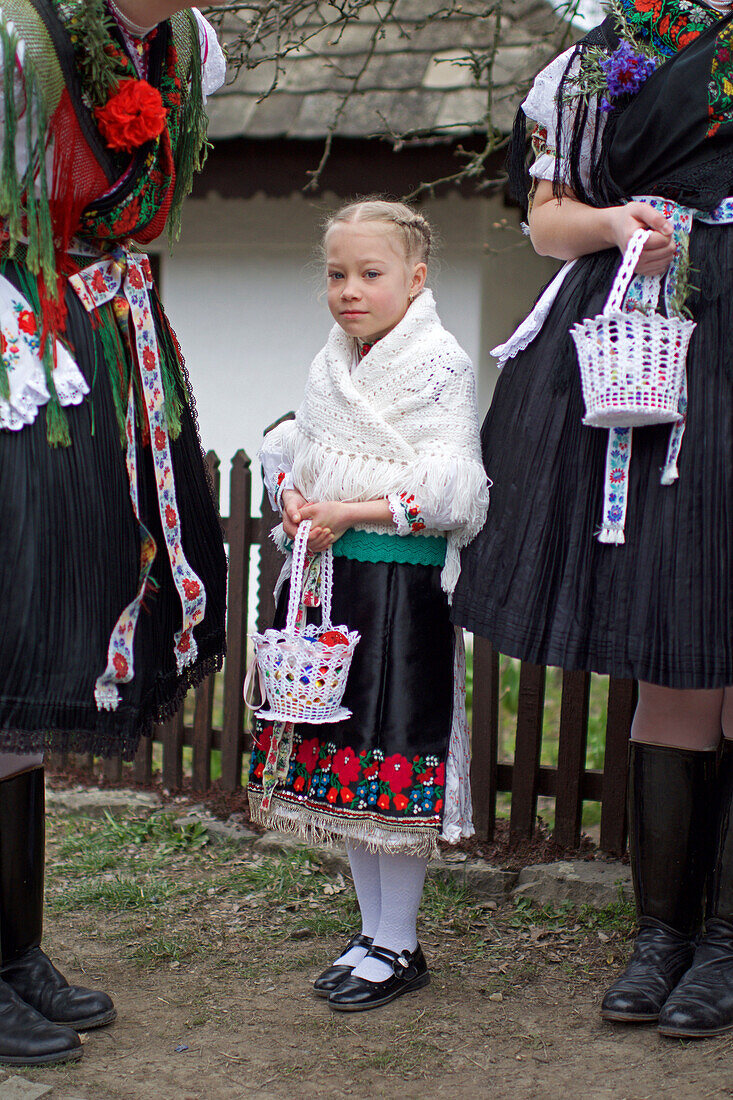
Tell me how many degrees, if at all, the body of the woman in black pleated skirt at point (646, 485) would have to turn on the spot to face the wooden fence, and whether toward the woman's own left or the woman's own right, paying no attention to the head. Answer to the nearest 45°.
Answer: approximately 135° to the woman's own right

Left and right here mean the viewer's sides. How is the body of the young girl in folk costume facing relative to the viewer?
facing the viewer and to the left of the viewer

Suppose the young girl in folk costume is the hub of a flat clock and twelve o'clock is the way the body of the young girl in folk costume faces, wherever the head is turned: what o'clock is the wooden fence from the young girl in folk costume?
The wooden fence is roughly at 5 o'clock from the young girl in folk costume.
